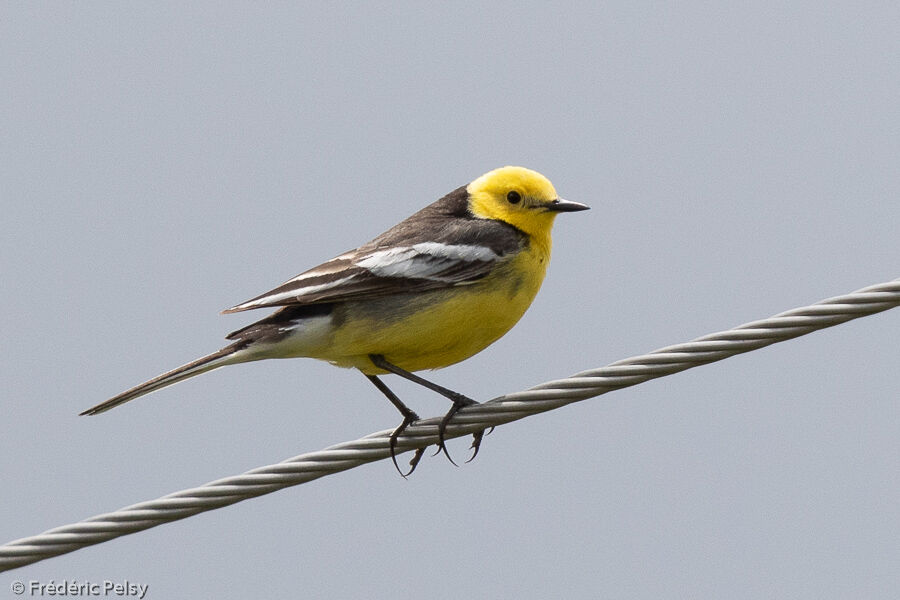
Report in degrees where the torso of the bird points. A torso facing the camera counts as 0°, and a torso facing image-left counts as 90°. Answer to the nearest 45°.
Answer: approximately 270°
